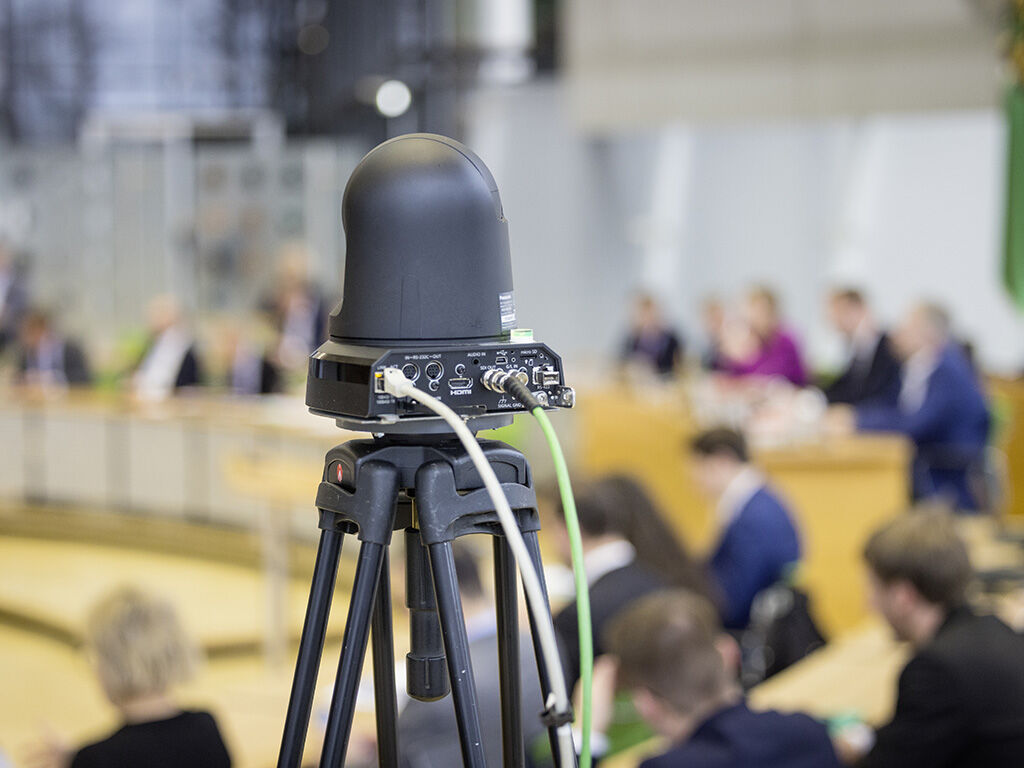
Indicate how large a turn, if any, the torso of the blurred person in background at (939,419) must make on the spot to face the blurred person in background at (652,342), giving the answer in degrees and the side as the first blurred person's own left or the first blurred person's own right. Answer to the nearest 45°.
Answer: approximately 45° to the first blurred person's own right

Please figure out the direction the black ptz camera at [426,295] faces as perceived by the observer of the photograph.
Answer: facing away from the viewer and to the left of the viewer

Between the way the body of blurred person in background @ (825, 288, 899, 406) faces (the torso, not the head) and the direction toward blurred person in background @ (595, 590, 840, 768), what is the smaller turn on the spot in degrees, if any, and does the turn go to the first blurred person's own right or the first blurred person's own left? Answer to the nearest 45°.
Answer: approximately 45° to the first blurred person's own left

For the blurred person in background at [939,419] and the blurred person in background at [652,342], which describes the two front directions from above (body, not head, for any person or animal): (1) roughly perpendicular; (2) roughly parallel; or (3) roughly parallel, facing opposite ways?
roughly perpendicular

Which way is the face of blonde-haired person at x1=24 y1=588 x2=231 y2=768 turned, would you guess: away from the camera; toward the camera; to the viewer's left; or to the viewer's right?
away from the camera

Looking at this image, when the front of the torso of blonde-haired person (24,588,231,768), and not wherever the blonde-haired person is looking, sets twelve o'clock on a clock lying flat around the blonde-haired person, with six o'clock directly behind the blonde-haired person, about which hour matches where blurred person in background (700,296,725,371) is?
The blurred person in background is roughly at 1 o'clock from the blonde-haired person.

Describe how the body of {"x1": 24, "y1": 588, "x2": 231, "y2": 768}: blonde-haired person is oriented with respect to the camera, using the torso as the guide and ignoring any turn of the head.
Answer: away from the camera

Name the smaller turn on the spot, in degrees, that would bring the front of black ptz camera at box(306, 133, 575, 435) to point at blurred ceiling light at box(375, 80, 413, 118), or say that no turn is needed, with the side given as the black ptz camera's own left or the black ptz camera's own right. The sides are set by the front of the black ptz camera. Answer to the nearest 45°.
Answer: approximately 45° to the black ptz camera's own right

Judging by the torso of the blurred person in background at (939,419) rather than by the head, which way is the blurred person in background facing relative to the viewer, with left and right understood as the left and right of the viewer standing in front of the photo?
facing to the left of the viewer
